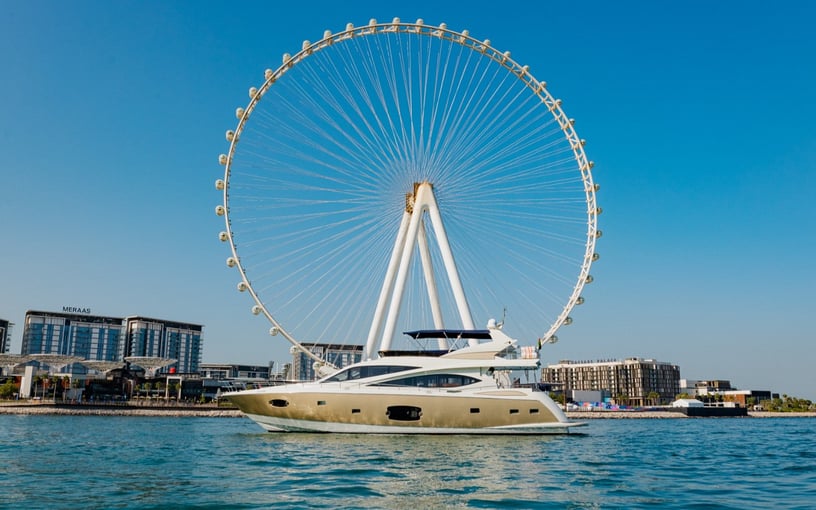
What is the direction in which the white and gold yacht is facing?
to the viewer's left
